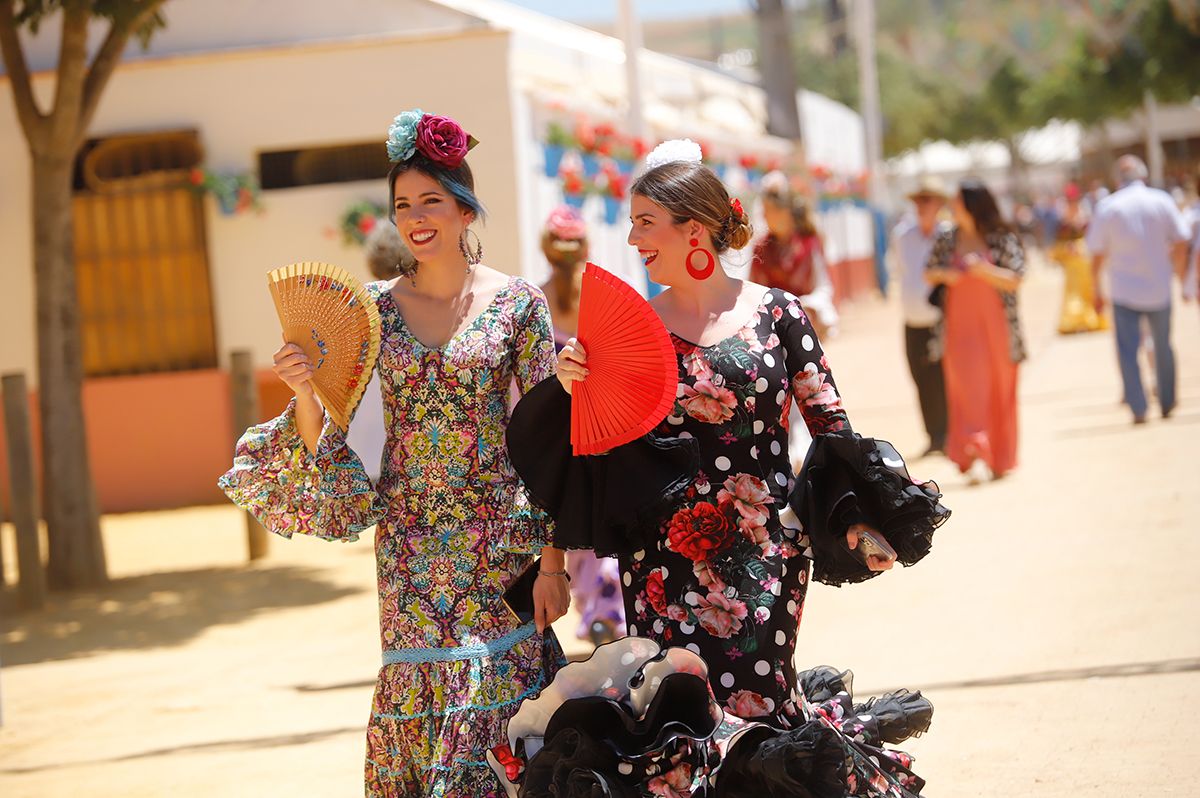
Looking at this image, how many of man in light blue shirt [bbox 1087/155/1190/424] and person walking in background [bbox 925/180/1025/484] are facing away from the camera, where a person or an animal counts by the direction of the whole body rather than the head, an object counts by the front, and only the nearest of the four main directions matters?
1

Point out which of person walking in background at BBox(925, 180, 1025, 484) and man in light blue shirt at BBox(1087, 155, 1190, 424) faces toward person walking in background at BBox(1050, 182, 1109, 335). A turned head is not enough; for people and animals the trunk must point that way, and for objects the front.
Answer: the man in light blue shirt

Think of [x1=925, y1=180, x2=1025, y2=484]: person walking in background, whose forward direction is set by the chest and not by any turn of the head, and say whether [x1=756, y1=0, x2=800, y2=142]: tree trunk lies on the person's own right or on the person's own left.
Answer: on the person's own right

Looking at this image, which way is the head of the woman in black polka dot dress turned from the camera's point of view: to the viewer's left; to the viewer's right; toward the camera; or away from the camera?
to the viewer's left

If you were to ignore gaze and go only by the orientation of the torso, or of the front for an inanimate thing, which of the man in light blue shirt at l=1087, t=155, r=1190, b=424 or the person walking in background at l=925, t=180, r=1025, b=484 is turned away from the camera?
the man in light blue shirt

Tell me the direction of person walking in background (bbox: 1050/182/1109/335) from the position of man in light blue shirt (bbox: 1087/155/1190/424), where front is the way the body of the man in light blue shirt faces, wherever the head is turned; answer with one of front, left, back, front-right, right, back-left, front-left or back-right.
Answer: front

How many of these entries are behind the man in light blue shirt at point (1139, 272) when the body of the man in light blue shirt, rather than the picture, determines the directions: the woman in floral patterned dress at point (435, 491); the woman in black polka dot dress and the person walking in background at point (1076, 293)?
2

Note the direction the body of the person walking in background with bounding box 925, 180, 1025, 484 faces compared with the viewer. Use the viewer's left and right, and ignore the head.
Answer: facing the viewer and to the left of the viewer

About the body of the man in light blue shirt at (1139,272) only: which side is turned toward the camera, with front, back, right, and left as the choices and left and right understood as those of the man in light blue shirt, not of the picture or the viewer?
back

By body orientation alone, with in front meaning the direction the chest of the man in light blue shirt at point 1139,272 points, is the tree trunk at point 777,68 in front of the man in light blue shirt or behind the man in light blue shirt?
in front

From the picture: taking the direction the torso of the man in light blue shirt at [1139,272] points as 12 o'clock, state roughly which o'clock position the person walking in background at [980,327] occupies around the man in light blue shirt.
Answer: The person walking in background is roughly at 7 o'clock from the man in light blue shirt.

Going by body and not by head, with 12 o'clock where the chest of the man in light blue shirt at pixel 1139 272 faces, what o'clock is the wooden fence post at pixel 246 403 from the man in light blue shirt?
The wooden fence post is roughly at 8 o'clock from the man in light blue shirt.
